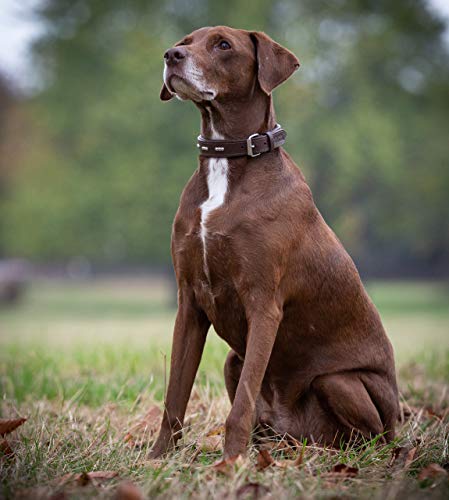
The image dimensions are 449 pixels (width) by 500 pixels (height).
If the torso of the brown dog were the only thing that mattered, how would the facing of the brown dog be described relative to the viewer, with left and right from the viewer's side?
facing the viewer and to the left of the viewer

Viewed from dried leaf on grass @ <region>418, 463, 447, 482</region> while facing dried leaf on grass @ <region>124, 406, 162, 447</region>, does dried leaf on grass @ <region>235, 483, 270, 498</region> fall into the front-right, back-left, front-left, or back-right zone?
front-left

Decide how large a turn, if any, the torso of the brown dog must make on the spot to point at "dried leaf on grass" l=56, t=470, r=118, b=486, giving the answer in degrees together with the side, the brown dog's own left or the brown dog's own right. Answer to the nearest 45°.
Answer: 0° — it already faces it

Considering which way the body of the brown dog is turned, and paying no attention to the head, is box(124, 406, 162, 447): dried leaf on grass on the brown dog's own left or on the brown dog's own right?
on the brown dog's own right

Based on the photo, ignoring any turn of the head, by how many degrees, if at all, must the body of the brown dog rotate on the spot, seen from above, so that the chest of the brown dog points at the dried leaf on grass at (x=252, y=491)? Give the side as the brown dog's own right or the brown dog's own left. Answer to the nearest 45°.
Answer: approximately 45° to the brown dog's own left

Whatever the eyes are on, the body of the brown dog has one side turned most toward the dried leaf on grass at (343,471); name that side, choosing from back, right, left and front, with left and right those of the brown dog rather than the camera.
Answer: left

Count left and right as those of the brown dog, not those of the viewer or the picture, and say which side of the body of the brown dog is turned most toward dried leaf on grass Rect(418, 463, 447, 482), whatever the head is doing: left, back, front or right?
left
